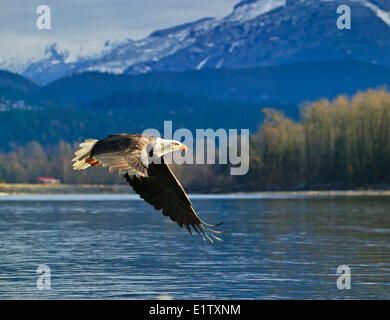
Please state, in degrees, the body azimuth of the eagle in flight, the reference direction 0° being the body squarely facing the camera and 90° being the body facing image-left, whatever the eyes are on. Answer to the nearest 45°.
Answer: approximately 270°
